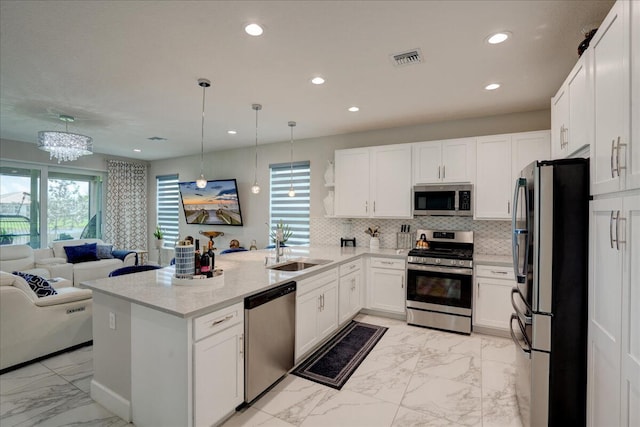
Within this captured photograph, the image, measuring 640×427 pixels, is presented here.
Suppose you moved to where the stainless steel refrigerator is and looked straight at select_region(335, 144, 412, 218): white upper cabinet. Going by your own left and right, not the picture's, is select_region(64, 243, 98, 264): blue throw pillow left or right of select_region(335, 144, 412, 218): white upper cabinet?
left

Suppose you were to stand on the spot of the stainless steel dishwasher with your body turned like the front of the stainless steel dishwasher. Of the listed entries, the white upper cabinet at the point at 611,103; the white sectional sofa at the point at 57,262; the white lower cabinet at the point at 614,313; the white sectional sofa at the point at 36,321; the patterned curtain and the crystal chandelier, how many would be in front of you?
2

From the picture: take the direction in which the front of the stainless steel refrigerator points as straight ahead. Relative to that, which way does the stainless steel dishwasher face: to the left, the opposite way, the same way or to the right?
the opposite way

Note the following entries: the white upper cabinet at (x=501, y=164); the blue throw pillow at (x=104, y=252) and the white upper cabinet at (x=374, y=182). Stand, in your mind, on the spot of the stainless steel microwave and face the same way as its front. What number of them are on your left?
1

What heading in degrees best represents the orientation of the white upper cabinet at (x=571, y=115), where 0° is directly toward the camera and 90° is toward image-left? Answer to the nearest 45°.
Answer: approximately 90°

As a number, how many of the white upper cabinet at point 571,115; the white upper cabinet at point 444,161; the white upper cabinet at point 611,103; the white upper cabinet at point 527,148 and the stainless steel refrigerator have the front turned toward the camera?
2

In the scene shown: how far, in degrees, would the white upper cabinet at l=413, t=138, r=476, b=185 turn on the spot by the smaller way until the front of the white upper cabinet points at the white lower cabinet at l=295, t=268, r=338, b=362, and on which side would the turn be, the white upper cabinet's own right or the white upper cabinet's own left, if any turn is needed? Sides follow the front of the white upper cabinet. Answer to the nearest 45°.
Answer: approximately 45° to the white upper cabinet's own right

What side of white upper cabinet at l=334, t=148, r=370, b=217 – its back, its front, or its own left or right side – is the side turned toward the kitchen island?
front

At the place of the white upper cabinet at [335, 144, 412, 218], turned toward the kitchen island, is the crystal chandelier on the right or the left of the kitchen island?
right

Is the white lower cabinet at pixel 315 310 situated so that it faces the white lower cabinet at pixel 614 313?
yes

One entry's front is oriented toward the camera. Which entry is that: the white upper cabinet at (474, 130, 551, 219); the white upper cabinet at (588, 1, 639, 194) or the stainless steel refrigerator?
the white upper cabinet at (474, 130, 551, 219)

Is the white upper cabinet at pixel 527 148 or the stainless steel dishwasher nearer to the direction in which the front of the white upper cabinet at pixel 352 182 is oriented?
the stainless steel dishwasher
